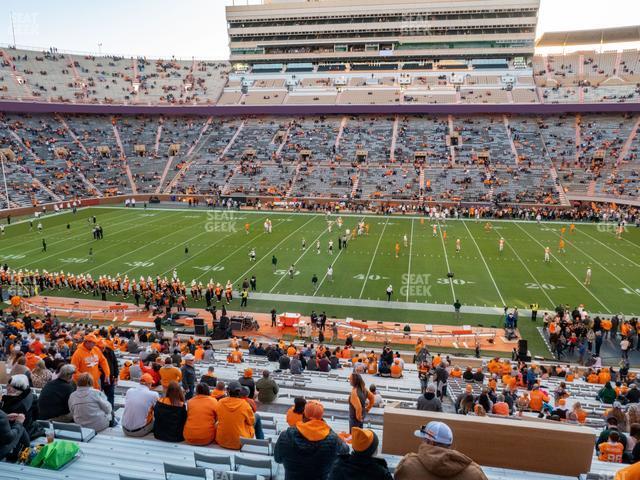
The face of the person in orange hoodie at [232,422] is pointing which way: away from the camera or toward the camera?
away from the camera

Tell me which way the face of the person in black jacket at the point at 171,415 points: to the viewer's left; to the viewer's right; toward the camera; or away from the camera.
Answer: away from the camera

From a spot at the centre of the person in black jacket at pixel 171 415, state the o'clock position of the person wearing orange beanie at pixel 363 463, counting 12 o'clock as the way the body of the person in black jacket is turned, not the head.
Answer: The person wearing orange beanie is roughly at 5 o'clock from the person in black jacket.

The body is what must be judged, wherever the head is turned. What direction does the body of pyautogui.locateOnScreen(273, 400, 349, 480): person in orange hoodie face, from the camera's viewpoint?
away from the camera

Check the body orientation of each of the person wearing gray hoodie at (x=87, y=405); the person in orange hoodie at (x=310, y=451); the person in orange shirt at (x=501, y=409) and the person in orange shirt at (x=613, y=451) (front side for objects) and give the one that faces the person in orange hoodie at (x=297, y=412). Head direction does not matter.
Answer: the person in orange hoodie at (x=310, y=451)

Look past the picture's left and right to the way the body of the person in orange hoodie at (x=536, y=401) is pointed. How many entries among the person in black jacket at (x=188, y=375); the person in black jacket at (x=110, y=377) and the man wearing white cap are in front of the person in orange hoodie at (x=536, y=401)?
0

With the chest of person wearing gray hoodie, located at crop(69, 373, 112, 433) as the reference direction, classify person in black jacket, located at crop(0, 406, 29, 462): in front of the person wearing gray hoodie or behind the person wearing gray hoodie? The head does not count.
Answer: behind

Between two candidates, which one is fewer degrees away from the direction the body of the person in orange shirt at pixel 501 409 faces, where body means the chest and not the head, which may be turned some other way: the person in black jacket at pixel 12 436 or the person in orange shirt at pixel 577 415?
the person in orange shirt

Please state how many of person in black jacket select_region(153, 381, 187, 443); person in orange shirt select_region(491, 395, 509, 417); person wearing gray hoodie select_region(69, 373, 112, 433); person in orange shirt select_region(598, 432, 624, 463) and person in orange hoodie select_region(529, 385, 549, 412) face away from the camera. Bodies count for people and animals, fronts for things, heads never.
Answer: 5

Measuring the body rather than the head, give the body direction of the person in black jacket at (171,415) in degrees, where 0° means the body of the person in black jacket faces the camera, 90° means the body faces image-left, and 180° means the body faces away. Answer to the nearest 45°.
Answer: approximately 180°

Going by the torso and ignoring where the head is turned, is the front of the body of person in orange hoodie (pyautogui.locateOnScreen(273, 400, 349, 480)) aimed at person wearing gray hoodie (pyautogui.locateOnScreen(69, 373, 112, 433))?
no

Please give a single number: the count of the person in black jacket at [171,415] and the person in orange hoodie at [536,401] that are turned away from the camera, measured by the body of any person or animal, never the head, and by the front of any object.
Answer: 2

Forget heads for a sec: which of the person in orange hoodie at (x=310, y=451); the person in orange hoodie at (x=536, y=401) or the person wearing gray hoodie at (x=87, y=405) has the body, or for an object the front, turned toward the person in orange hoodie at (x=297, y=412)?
the person in orange hoodie at (x=310, y=451)

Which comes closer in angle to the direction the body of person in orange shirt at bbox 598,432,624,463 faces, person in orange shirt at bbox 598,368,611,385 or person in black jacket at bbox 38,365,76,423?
the person in orange shirt

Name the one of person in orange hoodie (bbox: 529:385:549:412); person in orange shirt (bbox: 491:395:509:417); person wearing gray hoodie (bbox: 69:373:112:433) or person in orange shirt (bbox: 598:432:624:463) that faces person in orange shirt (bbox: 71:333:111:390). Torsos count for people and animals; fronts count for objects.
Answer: the person wearing gray hoodie

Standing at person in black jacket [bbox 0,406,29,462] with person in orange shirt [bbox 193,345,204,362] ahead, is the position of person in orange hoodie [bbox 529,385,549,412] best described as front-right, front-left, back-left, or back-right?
front-right

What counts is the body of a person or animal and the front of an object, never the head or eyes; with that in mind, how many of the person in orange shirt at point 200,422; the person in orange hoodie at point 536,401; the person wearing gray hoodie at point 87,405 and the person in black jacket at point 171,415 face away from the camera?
4

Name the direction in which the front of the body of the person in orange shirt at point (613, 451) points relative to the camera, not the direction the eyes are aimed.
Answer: away from the camera

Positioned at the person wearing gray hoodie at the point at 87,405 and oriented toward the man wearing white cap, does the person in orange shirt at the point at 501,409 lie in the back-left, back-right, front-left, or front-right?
front-left
